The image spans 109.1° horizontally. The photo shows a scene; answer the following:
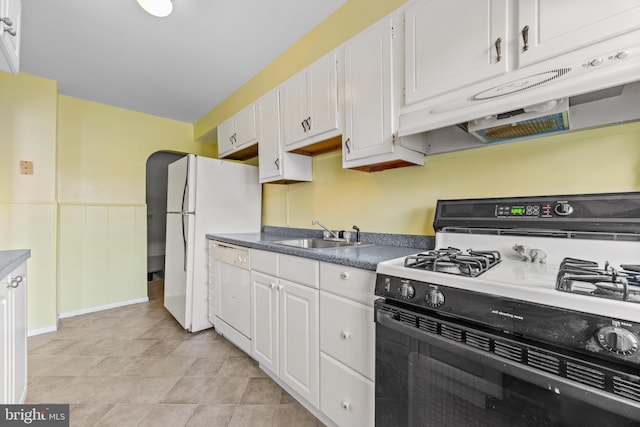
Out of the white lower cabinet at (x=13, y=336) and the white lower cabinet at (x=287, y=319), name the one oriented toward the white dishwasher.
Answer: the white lower cabinet at (x=13, y=336)

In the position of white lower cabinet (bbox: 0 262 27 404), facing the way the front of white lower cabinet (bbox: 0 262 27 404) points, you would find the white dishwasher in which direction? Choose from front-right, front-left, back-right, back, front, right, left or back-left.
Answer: front

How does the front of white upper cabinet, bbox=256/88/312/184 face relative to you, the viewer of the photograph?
facing the viewer and to the left of the viewer

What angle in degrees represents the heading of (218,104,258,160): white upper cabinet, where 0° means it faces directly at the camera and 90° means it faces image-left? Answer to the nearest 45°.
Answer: approximately 45°

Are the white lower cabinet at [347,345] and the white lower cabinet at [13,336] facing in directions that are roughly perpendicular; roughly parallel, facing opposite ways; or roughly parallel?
roughly parallel, facing opposite ways

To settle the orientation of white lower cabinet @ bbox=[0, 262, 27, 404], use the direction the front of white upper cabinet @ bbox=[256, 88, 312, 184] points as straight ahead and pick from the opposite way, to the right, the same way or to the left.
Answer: the opposite way

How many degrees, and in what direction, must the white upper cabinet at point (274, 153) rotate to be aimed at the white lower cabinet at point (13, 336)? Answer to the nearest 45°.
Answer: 0° — it already faces it

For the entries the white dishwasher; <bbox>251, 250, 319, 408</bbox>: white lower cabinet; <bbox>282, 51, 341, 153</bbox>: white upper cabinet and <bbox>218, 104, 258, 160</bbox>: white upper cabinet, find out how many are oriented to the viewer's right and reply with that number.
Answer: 0

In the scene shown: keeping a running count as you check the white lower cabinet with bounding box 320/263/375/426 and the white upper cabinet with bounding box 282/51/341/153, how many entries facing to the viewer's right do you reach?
0

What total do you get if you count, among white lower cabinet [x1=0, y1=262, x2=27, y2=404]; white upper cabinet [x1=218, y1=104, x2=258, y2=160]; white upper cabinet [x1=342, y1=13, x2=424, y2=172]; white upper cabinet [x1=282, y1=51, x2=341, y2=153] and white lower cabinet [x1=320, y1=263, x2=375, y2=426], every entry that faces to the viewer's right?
1

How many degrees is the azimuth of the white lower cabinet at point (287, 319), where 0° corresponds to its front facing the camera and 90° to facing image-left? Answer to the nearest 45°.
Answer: approximately 45°

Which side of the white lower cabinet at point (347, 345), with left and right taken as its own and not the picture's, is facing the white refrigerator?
right

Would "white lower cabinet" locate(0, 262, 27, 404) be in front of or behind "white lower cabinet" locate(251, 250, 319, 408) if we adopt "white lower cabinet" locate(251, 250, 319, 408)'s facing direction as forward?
in front

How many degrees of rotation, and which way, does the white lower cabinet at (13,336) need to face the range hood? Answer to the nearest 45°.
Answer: approximately 45° to its right

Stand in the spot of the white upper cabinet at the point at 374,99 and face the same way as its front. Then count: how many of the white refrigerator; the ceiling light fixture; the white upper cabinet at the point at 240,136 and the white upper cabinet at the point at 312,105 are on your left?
0

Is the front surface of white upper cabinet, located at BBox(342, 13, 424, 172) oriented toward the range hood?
no
